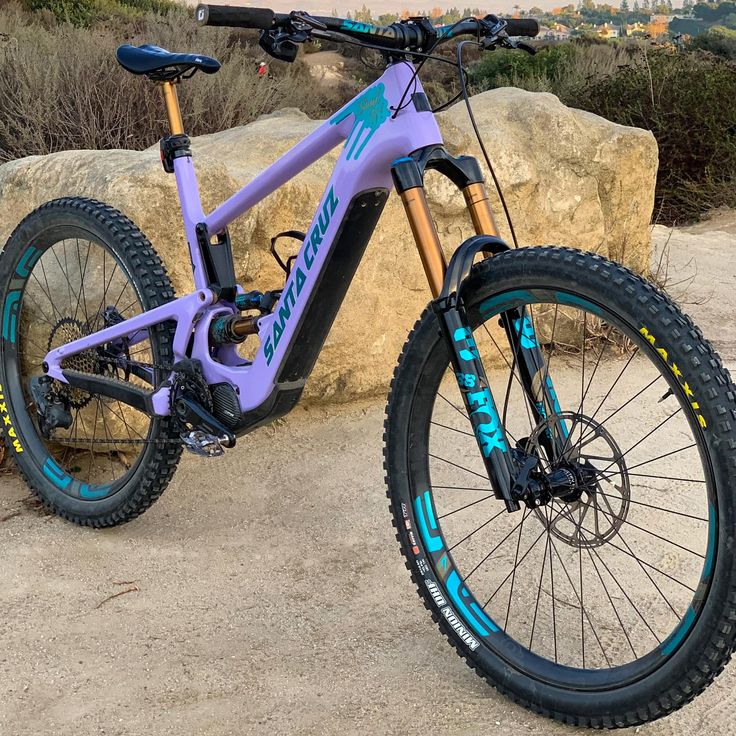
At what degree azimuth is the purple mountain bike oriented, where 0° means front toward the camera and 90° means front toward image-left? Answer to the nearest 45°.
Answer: approximately 315°

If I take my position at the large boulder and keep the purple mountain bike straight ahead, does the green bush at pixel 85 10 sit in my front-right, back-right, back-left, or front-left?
back-right

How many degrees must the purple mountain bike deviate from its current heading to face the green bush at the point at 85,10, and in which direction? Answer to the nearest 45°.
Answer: approximately 135° to its left

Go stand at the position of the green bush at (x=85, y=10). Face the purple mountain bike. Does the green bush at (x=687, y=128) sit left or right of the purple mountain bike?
left

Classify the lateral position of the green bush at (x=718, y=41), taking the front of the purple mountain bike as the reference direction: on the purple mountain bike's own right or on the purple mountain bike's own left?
on the purple mountain bike's own left

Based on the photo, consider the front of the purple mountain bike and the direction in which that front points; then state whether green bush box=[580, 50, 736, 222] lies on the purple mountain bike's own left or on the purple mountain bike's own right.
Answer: on the purple mountain bike's own left

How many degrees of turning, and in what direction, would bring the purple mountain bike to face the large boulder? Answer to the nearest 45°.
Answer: approximately 135° to its left

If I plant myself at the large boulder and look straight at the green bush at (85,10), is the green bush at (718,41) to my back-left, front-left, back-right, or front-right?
front-right
